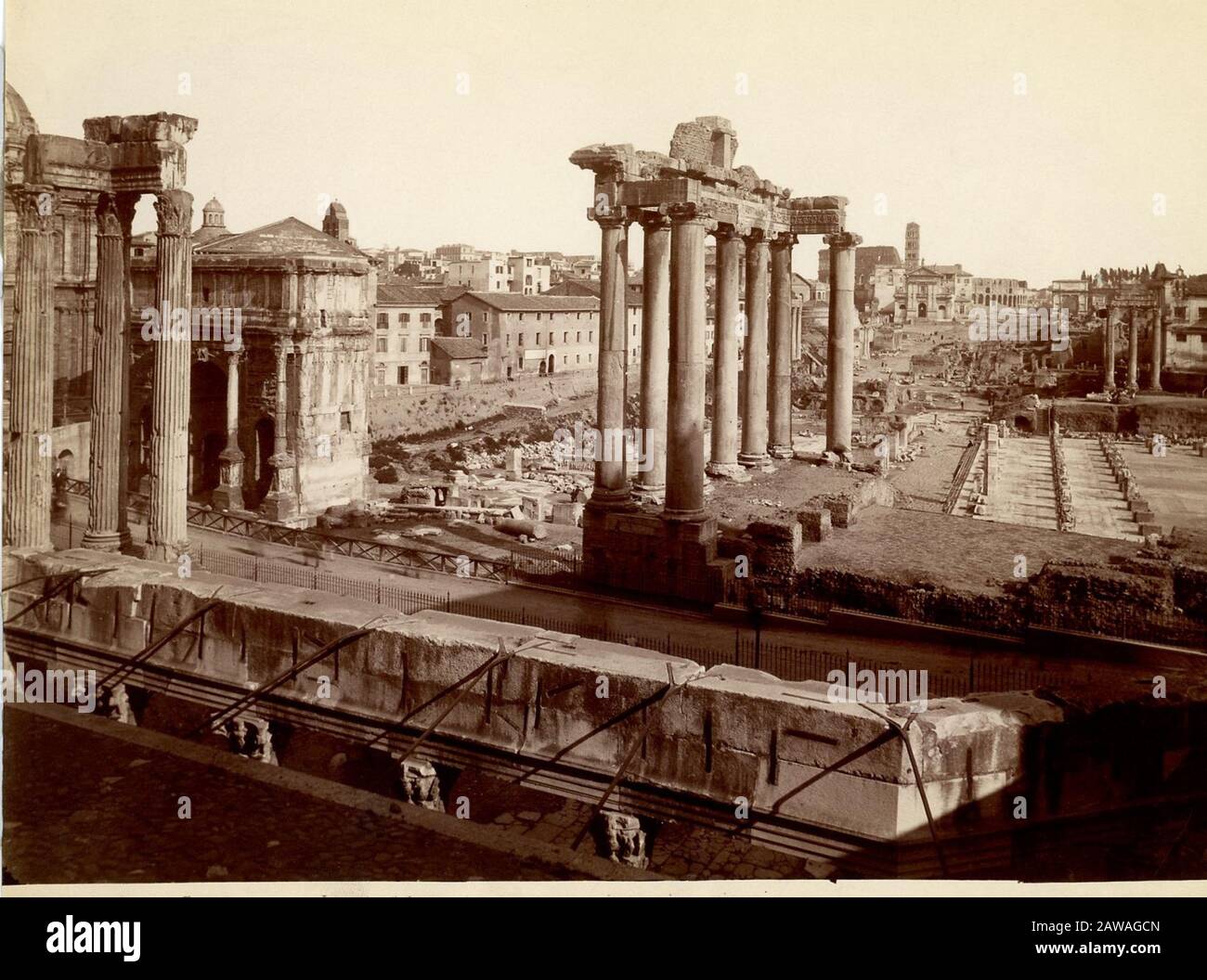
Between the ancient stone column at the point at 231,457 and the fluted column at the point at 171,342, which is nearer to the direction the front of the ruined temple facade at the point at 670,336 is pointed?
the ancient stone column

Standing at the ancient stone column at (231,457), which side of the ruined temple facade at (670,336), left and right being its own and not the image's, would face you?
front

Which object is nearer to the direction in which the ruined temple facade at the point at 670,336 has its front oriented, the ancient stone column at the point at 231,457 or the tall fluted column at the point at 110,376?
the ancient stone column

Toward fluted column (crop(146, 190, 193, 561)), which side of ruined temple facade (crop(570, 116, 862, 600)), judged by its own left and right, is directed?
left

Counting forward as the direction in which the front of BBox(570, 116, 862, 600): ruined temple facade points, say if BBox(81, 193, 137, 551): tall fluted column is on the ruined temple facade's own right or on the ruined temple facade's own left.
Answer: on the ruined temple facade's own left
